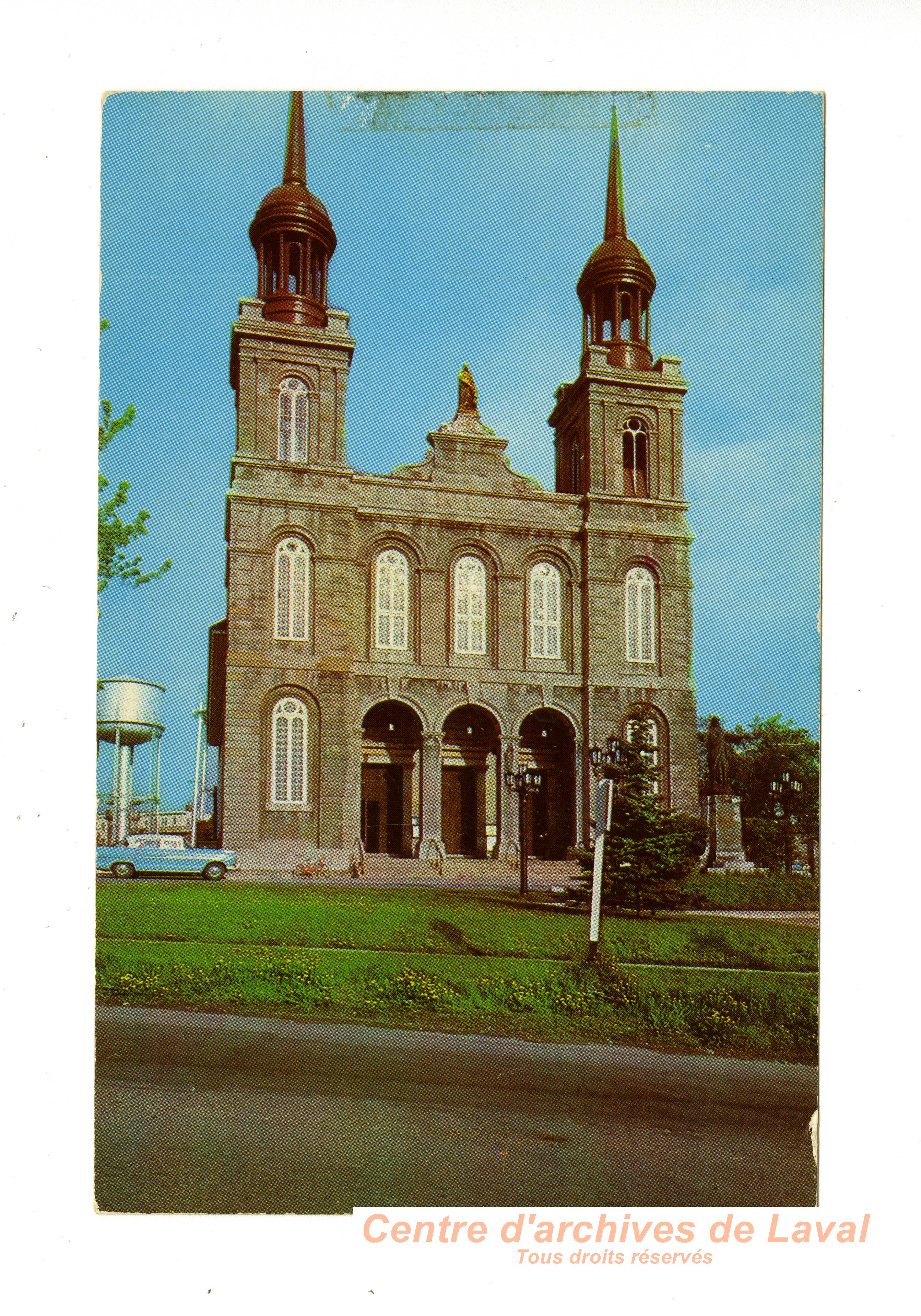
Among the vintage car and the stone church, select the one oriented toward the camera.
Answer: the stone church

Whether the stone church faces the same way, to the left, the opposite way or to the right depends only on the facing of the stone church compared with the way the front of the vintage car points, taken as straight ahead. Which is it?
to the right

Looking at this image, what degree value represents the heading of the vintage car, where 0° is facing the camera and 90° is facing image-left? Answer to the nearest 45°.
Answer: approximately 270°

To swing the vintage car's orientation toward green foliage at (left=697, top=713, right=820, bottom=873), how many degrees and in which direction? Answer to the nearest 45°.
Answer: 0° — it already faces it

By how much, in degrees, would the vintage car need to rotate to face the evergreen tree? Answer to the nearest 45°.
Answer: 0° — it already faces it

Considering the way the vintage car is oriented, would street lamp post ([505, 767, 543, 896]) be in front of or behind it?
in front

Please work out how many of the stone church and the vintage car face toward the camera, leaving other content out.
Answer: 1

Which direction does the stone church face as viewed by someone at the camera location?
facing the viewer
